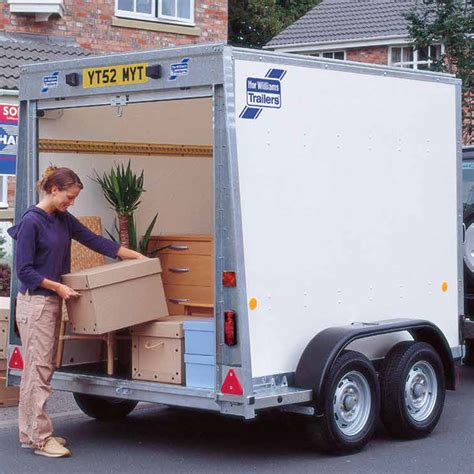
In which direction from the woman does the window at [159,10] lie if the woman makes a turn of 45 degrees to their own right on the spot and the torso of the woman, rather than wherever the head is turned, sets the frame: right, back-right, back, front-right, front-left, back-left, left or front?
back-left

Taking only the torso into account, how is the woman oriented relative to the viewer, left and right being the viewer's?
facing to the right of the viewer

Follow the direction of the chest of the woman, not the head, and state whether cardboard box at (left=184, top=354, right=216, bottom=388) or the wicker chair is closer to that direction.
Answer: the cardboard box

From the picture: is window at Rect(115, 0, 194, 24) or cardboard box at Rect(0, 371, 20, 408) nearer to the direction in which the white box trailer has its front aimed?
the window

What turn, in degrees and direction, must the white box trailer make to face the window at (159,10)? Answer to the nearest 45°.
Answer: approximately 45° to its left

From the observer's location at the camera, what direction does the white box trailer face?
facing away from the viewer and to the right of the viewer
